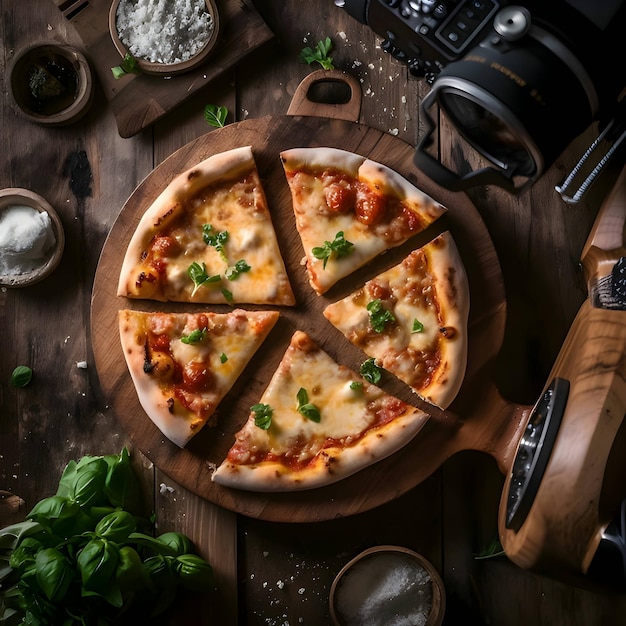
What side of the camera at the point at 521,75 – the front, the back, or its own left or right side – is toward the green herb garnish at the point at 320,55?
right

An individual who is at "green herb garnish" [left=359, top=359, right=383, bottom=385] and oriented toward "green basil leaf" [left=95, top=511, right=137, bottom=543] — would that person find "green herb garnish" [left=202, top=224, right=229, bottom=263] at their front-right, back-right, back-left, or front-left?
front-right

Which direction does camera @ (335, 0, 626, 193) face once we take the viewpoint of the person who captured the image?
facing the viewer and to the left of the viewer

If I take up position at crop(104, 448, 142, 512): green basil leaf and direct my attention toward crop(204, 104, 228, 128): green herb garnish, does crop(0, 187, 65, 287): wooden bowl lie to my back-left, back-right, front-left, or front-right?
front-left

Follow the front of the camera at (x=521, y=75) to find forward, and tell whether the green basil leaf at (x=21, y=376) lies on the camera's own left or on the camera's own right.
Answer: on the camera's own right

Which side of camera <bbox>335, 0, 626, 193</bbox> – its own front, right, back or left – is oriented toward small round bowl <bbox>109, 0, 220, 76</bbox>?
right
